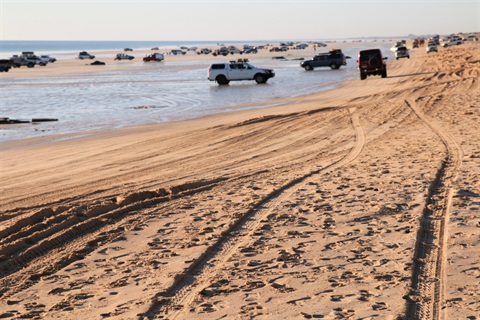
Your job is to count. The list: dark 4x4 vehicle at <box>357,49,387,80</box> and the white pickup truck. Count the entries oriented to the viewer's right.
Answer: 1

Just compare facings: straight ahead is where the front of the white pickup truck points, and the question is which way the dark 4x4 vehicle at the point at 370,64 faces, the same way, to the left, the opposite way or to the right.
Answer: to the left

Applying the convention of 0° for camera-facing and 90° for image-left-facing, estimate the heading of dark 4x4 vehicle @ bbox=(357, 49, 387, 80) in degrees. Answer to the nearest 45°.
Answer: approximately 180°

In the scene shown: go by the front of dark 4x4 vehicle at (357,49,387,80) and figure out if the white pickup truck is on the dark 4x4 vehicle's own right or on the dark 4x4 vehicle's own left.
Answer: on the dark 4x4 vehicle's own left

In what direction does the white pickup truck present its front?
to the viewer's right

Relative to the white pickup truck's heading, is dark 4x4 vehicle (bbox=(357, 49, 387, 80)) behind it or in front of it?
in front
